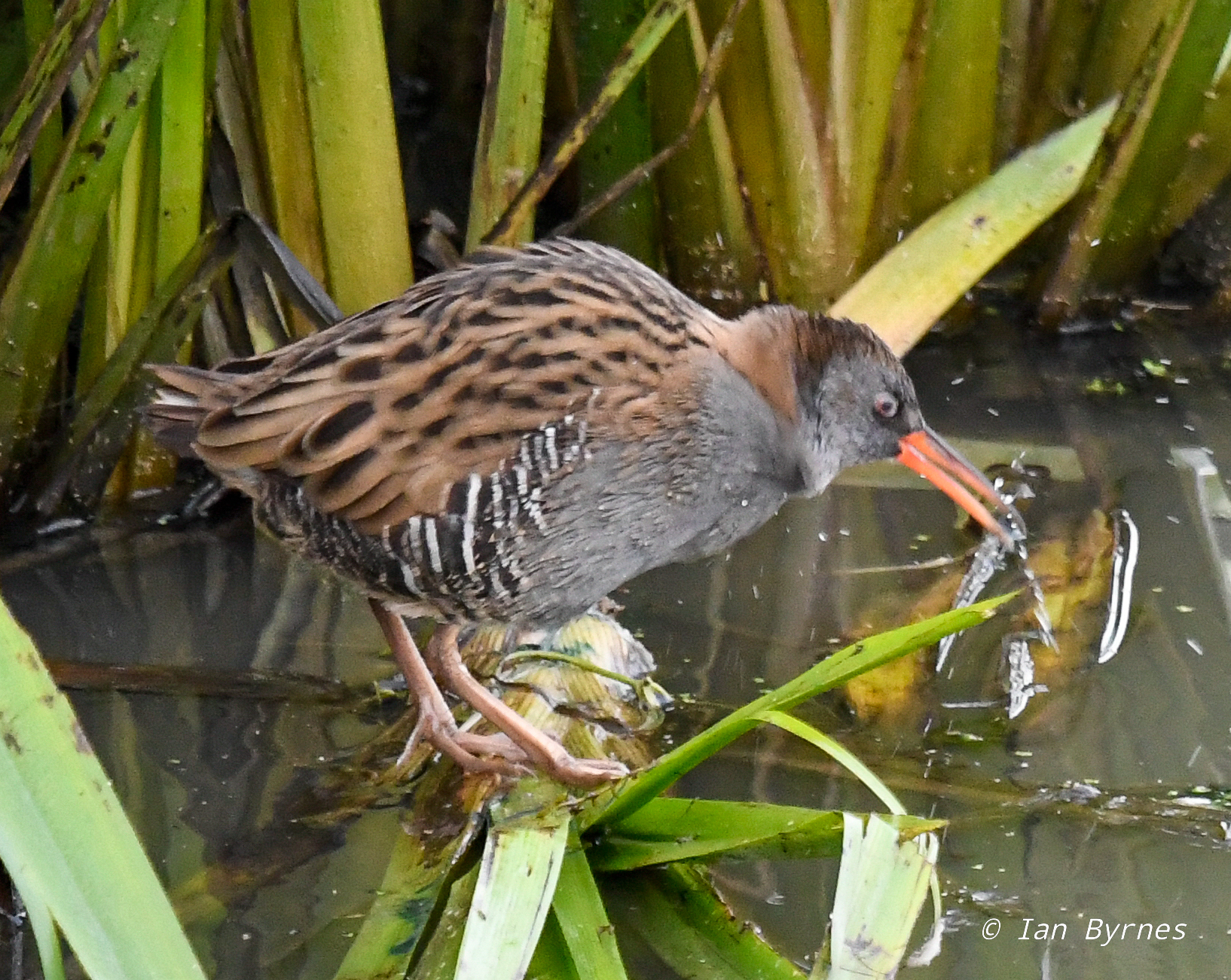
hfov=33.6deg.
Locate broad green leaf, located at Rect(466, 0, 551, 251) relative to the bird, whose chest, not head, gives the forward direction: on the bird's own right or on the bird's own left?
on the bird's own left

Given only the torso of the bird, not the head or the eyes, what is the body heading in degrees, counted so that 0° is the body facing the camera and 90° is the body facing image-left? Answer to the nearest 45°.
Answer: approximately 270°

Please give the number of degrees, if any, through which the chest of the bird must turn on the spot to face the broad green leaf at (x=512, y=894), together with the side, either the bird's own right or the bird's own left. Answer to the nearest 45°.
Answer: approximately 90° to the bird's own right

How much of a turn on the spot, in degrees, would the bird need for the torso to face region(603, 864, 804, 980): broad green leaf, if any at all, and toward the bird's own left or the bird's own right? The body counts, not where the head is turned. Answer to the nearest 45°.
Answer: approximately 90° to the bird's own right

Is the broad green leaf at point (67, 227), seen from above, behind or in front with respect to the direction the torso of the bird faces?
behind

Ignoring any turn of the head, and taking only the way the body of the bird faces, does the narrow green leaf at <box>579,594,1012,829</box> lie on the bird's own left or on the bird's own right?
on the bird's own right

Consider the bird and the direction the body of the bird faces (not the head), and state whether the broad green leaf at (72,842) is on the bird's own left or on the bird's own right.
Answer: on the bird's own right

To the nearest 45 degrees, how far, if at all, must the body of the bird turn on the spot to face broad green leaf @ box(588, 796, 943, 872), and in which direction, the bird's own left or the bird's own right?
approximately 90° to the bird's own right
